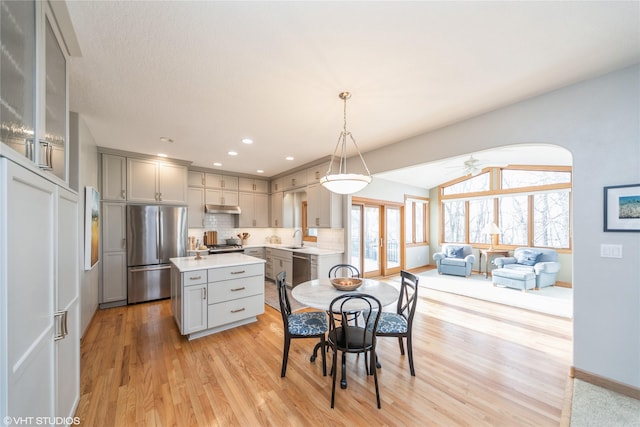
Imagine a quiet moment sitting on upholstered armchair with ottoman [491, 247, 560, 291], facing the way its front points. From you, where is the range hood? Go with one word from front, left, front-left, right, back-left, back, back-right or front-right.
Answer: front

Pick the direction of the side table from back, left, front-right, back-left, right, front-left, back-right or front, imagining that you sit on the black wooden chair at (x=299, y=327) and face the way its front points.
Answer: front-left

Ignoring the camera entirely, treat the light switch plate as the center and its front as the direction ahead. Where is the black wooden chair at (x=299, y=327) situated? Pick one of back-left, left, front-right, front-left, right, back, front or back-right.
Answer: front-right

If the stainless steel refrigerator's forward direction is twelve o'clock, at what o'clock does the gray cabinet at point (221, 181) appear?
The gray cabinet is roughly at 8 o'clock from the stainless steel refrigerator.

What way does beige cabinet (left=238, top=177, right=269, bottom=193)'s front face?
toward the camera

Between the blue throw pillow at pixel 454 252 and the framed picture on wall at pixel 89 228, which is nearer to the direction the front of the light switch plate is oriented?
the framed picture on wall

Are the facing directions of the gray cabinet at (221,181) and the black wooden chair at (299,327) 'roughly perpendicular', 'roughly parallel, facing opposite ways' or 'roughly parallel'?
roughly perpendicular

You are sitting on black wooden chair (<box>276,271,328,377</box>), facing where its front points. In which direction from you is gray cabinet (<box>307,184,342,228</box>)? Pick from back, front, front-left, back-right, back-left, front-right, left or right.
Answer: left

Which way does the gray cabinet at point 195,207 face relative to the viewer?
toward the camera

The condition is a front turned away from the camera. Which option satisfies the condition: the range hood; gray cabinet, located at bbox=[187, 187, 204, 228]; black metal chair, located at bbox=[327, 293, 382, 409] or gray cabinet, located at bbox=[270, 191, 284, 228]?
the black metal chair

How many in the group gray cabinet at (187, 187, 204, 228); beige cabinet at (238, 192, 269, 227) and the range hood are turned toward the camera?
3

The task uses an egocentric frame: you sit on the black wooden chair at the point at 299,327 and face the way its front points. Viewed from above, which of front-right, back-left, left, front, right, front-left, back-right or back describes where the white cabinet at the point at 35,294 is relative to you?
back-right

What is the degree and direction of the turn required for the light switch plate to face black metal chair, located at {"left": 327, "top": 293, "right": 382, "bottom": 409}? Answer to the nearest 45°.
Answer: approximately 45° to its right

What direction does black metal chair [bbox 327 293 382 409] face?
away from the camera

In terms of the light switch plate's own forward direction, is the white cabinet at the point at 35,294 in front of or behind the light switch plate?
in front

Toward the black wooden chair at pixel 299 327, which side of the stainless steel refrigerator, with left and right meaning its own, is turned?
front
